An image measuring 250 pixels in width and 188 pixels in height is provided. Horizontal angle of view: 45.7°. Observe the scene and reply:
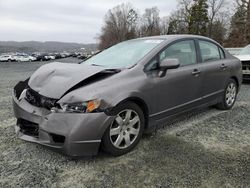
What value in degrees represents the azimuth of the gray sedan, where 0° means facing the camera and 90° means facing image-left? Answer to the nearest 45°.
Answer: approximately 45°
